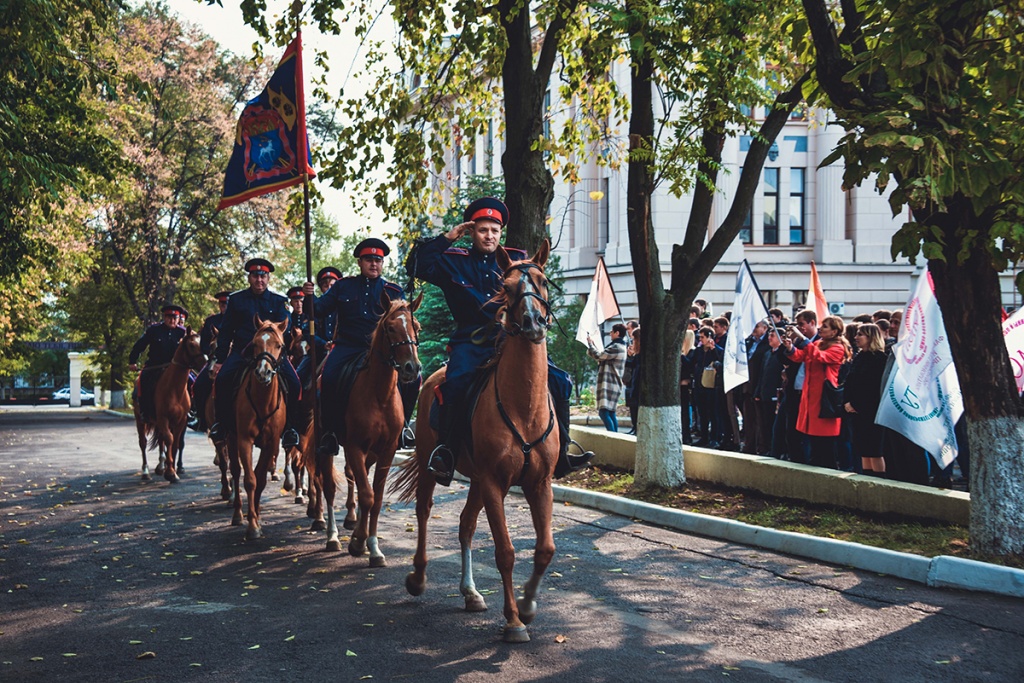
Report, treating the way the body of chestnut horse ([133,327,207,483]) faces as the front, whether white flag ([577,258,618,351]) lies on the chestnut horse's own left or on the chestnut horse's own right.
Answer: on the chestnut horse's own left

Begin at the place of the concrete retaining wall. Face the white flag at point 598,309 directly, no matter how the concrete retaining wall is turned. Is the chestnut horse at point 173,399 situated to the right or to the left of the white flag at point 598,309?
left

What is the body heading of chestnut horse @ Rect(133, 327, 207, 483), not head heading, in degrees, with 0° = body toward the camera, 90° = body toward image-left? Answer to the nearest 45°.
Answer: approximately 315°

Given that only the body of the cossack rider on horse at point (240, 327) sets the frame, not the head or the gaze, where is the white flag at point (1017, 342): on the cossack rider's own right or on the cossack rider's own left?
on the cossack rider's own left
